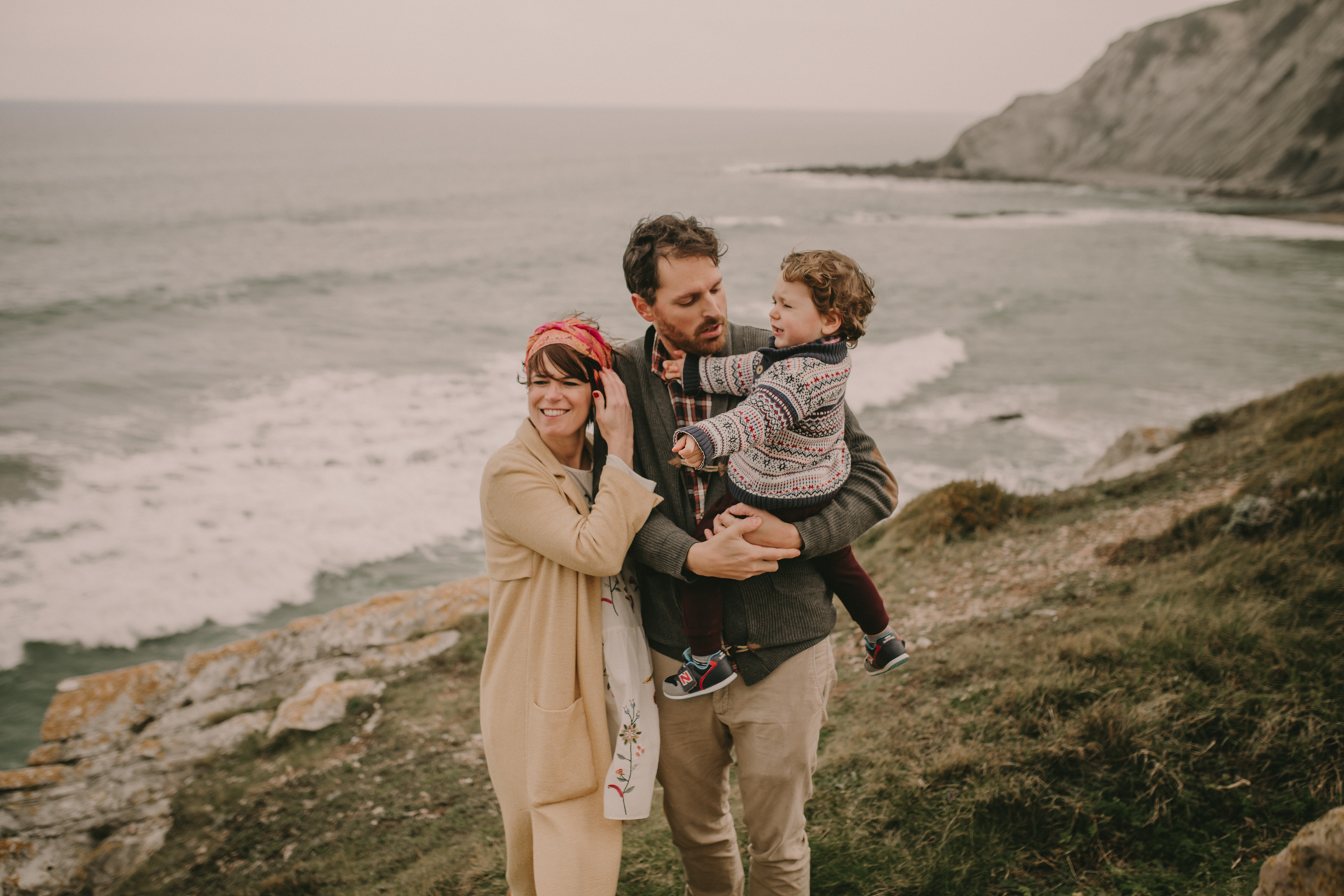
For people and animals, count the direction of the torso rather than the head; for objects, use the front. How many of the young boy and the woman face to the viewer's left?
1

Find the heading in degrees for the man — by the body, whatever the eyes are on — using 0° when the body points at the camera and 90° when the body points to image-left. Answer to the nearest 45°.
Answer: approximately 0°

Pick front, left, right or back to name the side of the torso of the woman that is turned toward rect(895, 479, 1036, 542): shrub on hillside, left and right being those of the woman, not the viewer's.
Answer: left

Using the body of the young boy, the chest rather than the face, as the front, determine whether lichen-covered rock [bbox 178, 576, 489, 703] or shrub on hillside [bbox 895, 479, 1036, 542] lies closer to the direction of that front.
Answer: the lichen-covered rock

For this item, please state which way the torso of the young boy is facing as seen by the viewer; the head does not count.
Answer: to the viewer's left

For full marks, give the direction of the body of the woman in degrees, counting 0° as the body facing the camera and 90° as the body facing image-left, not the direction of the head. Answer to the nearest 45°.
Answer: approximately 315°
